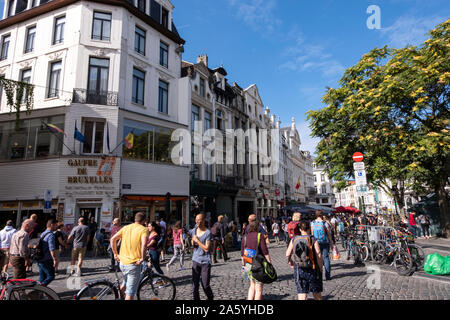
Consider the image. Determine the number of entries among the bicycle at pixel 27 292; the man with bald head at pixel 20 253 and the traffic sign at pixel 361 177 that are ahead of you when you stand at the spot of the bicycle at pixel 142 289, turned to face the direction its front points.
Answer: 1

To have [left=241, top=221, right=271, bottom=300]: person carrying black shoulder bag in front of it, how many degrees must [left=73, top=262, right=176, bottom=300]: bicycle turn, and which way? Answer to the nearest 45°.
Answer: approximately 45° to its right

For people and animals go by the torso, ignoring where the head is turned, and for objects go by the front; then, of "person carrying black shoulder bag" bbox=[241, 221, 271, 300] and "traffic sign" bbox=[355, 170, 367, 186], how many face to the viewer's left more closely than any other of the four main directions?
0

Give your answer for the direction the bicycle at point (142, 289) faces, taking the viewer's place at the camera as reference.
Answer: facing to the right of the viewer

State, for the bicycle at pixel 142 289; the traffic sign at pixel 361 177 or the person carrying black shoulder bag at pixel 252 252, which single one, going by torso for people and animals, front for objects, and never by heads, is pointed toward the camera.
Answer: the traffic sign

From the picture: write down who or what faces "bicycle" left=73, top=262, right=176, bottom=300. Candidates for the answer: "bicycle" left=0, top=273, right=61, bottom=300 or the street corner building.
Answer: the street corner building

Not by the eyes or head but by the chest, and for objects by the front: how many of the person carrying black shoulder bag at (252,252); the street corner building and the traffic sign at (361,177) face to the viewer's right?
0

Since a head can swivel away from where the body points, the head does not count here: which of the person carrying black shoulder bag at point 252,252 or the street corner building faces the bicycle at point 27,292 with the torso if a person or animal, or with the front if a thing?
the street corner building

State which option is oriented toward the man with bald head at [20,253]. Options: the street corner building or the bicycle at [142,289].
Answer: the street corner building

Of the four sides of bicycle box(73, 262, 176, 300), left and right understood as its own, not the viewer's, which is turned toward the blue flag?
left

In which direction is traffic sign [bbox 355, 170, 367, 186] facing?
toward the camera

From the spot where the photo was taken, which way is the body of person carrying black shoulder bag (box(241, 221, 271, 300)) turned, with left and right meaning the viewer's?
facing away from the viewer

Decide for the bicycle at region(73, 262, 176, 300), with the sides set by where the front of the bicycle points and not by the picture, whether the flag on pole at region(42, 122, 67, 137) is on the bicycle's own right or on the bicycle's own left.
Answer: on the bicycle's own left

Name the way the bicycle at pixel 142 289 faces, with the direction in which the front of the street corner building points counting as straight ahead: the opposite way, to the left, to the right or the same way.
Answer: to the left
